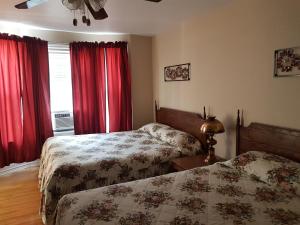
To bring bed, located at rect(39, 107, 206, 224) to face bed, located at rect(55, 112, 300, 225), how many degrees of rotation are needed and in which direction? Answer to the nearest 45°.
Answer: approximately 90° to its left

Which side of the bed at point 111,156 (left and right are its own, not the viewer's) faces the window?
right

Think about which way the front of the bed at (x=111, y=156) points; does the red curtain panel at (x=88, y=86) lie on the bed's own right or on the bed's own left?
on the bed's own right

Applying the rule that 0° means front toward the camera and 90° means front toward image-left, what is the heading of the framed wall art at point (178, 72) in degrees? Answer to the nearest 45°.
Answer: approximately 45°

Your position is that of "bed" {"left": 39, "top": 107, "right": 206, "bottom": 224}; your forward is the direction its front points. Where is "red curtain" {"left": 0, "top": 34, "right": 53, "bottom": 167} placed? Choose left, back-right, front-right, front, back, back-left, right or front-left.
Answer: right

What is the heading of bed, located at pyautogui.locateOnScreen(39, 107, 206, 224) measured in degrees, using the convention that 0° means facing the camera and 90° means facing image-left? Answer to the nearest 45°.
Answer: approximately 45°

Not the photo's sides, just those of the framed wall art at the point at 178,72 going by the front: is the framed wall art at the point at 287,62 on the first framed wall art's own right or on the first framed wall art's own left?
on the first framed wall art's own left

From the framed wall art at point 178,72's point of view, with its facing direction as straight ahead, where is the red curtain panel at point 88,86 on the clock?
The red curtain panel is roughly at 2 o'clock from the framed wall art.

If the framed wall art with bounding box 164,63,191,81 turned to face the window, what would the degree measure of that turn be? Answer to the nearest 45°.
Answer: approximately 45° to its right
